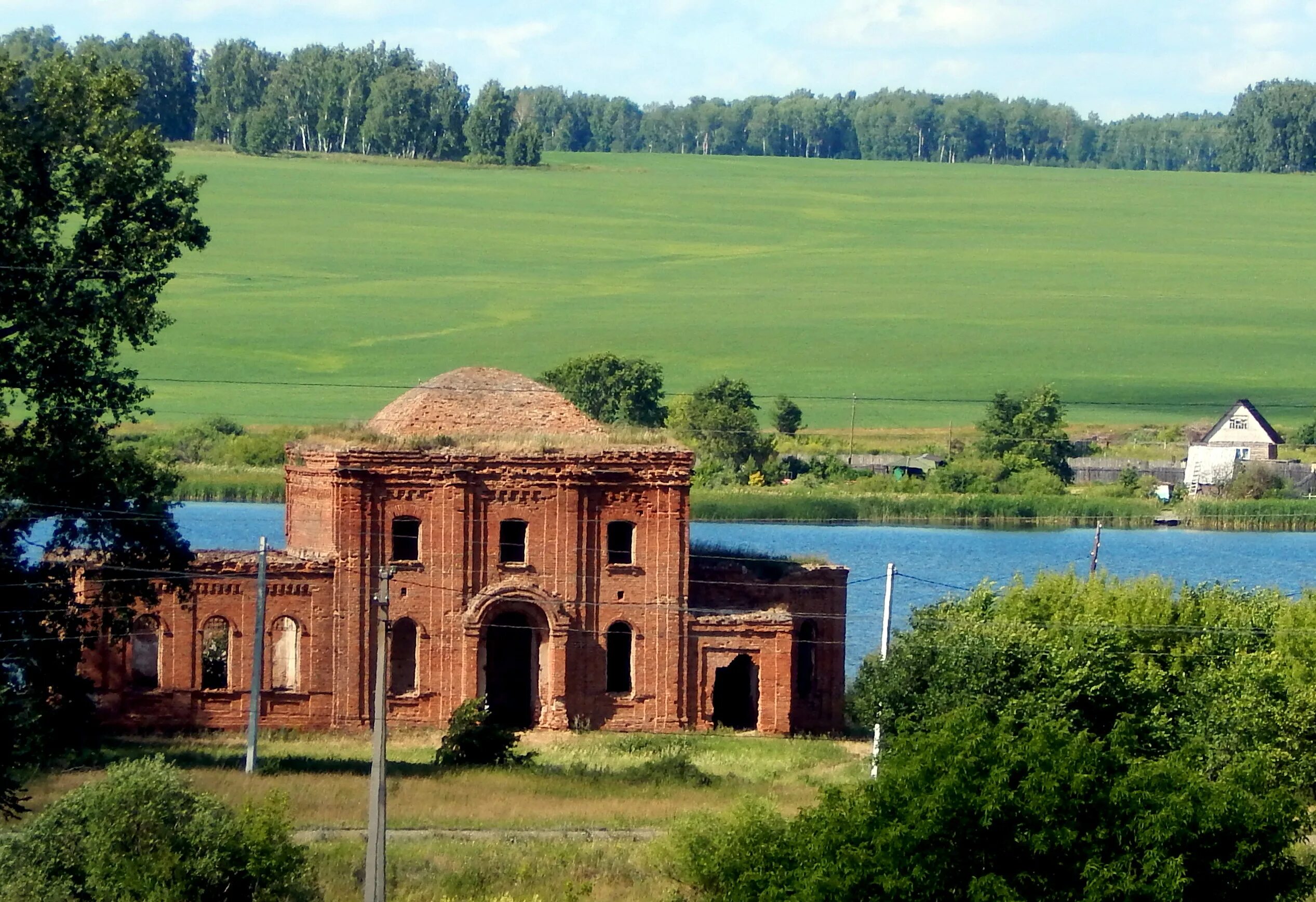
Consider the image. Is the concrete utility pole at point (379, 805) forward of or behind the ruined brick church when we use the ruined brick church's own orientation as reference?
forward

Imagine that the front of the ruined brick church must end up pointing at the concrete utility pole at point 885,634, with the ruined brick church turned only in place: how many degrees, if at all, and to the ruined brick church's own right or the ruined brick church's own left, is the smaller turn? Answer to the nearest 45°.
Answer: approximately 45° to the ruined brick church's own left

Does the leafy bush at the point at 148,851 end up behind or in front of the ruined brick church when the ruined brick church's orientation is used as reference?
in front

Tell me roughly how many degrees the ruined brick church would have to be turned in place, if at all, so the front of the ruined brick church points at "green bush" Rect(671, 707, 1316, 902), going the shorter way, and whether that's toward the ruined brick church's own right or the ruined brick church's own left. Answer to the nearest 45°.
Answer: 0° — it already faces it

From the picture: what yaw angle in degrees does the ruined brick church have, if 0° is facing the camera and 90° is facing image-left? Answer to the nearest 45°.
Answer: approximately 0°

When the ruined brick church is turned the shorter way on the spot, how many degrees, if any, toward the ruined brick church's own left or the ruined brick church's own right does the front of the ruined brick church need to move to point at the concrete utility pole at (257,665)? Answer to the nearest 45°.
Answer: approximately 45° to the ruined brick church's own right

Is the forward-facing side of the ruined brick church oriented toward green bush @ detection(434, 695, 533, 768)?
yes

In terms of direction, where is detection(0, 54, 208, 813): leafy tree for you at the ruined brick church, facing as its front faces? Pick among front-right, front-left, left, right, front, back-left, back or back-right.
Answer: front-right

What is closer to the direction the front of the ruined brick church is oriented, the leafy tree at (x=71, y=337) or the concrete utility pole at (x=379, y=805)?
the concrete utility pole

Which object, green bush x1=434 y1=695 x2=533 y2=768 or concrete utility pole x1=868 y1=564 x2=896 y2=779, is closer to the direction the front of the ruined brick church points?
the green bush
